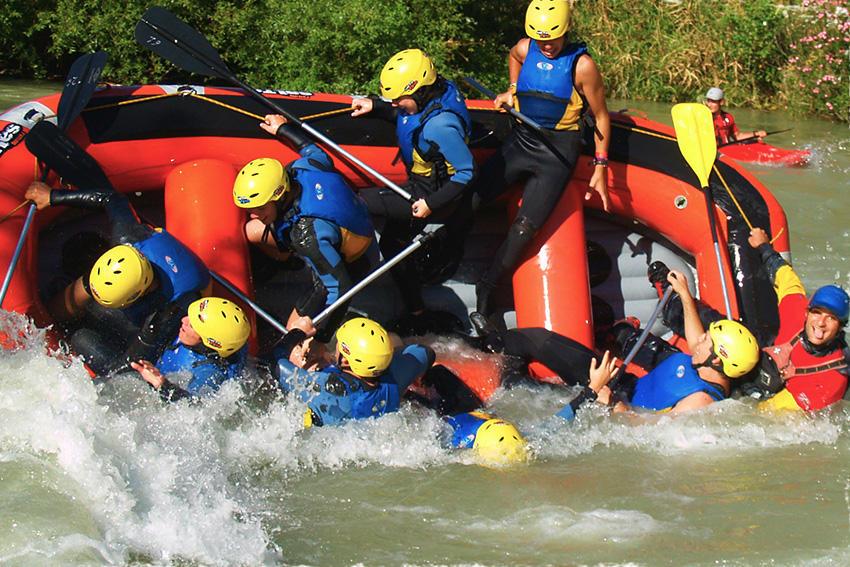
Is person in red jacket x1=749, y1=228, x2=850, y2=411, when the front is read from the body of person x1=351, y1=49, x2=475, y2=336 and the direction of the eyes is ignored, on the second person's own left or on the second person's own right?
on the second person's own left

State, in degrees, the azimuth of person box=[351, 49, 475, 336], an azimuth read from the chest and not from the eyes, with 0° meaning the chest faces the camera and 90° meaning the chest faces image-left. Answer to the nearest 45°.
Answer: approximately 45°

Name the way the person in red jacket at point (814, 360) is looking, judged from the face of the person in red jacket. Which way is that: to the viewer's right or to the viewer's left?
to the viewer's left
